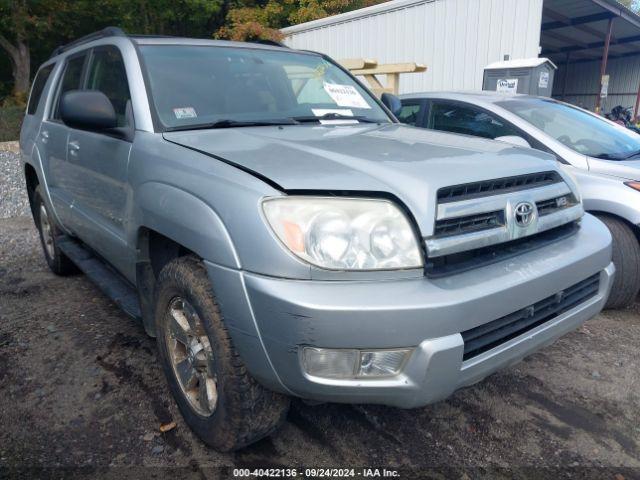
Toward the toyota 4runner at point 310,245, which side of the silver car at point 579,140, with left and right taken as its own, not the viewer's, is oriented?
right

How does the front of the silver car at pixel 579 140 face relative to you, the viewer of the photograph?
facing the viewer and to the right of the viewer

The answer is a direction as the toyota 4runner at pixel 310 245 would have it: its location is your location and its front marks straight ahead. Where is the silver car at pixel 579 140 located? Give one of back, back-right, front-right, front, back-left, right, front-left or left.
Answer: left

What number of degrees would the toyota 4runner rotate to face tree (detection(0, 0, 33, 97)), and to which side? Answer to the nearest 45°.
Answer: approximately 180°

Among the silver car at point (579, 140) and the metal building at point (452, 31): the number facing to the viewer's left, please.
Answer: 0

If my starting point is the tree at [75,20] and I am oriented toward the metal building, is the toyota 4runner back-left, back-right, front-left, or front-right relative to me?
front-right

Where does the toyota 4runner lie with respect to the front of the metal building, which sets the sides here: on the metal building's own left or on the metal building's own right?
on the metal building's own right

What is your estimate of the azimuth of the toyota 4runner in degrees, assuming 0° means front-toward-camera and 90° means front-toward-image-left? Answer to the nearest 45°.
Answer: approximately 315°

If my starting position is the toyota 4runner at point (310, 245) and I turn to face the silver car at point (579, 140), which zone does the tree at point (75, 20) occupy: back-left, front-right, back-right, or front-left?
front-left

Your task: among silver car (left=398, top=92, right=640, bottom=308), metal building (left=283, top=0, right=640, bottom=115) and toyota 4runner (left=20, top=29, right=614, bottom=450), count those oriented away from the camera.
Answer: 0

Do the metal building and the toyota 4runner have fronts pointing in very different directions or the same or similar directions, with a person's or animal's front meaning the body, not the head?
same or similar directions

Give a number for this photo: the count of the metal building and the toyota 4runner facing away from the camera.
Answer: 0
